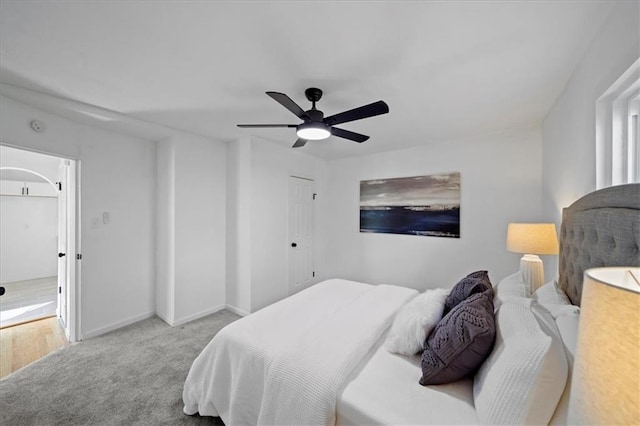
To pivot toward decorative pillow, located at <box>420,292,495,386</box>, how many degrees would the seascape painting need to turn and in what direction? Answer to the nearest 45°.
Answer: approximately 45° to its left

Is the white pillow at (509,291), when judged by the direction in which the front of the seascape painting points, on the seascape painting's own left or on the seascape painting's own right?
on the seascape painting's own left

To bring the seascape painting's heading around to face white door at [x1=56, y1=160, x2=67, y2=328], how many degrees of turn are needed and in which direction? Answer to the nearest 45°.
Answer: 0° — it already faces it

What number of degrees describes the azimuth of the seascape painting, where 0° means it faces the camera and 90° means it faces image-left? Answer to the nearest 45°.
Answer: approximately 45°
